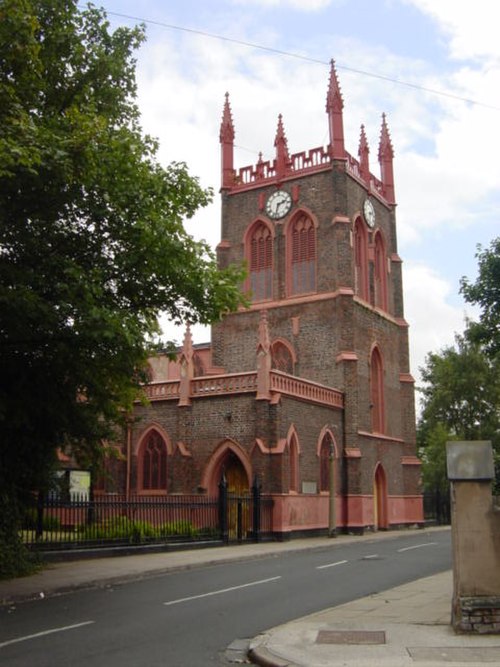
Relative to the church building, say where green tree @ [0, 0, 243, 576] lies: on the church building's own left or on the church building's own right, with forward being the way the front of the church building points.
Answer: on the church building's own right

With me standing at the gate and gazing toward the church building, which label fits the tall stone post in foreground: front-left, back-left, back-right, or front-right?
back-right

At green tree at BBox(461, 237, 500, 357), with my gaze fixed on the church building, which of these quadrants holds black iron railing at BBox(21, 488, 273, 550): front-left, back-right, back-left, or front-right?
front-left

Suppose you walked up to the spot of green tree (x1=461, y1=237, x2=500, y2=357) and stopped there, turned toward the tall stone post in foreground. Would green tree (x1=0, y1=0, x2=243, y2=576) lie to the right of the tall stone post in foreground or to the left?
right

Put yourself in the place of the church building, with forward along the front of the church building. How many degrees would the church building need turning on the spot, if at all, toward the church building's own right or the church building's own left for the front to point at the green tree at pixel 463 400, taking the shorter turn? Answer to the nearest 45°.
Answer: approximately 90° to the church building's own left

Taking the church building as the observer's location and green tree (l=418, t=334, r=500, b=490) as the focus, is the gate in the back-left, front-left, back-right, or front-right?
back-right
